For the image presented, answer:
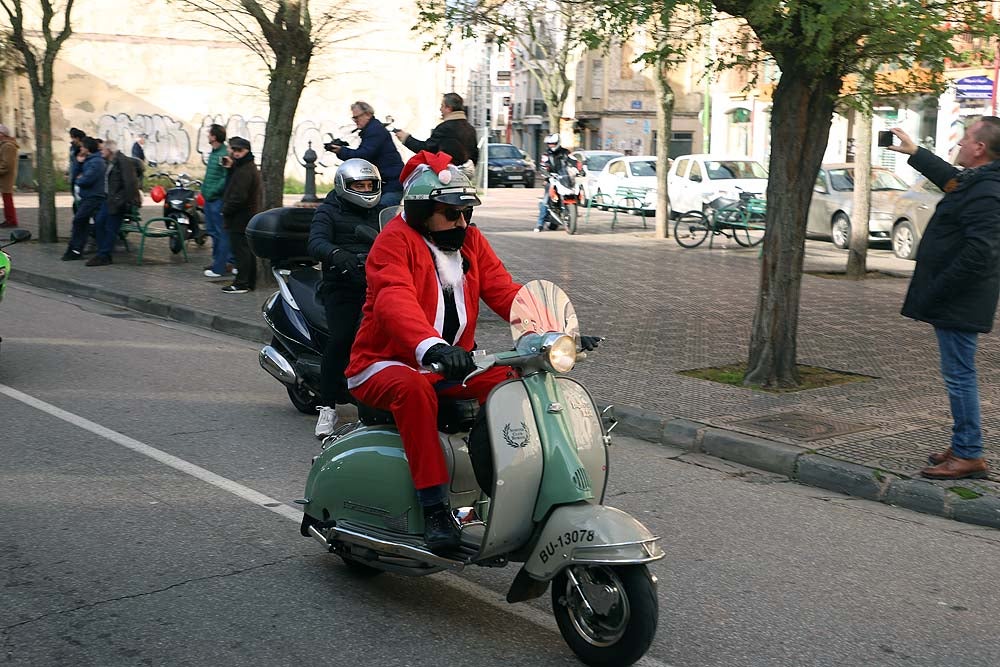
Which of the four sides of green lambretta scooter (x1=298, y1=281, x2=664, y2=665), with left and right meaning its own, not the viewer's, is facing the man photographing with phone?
left

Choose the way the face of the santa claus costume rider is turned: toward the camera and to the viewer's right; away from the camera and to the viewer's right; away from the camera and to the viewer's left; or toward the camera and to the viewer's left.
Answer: toward the camera and to the viewer's right

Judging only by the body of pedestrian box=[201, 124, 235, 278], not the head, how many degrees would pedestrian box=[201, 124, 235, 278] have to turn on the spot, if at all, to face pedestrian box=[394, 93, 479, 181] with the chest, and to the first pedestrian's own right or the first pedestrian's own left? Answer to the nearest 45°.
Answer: approximately 90° to the first pedestrian's own left

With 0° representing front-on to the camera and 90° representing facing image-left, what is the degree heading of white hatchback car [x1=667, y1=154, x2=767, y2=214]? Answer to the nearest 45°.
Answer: approximately 315°

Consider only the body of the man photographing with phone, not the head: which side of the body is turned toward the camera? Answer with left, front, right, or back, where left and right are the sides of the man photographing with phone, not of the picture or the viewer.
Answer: left

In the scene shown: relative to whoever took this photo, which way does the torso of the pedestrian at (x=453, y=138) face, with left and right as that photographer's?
facing away from the viewer and to the left of the viewer

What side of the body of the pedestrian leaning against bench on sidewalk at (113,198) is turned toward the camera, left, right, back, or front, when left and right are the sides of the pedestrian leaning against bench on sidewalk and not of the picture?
left

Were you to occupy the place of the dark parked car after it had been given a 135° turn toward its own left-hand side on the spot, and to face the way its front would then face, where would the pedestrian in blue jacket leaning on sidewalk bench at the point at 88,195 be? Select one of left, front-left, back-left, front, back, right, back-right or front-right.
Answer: back

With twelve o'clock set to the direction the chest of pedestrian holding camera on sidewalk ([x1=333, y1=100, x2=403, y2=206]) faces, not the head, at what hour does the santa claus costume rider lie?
The santa claus costume rider is roughly at 9 o'clock from the pedestrian holding camera on sidewalk.

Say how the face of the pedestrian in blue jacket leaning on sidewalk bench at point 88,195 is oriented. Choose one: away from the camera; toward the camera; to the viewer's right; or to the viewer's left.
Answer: to the viewer's left
